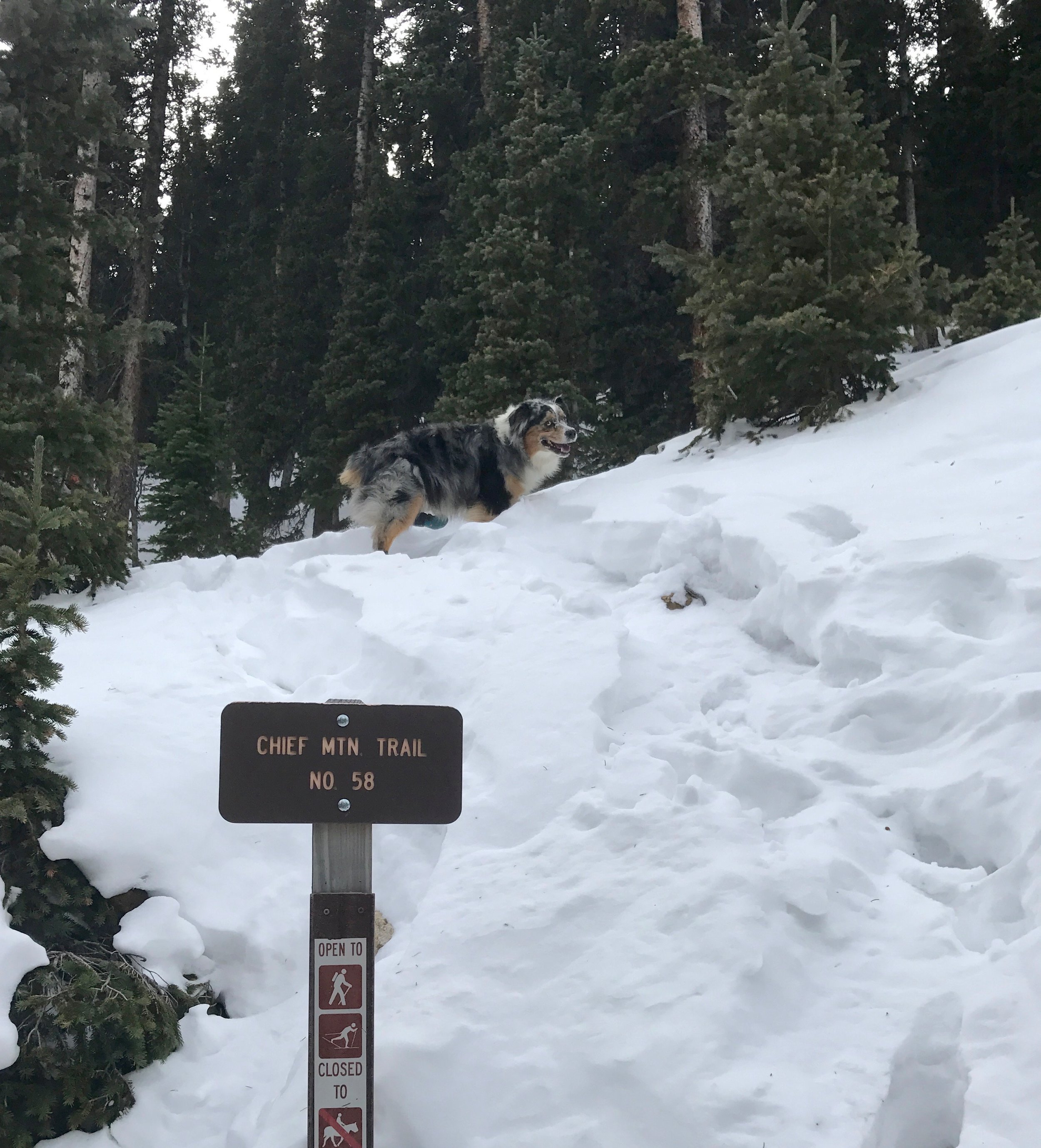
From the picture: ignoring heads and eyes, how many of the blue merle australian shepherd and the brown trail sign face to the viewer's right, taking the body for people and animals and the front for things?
1

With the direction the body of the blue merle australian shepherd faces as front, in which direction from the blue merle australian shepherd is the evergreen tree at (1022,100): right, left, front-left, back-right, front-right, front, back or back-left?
front-left

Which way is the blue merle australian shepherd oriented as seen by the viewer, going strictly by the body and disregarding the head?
to the viewer's right

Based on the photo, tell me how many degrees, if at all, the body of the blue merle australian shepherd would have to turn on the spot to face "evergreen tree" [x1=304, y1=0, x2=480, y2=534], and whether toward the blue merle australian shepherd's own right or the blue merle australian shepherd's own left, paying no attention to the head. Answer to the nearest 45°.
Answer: approximately 90° to the blue merle australian shepherd's own left

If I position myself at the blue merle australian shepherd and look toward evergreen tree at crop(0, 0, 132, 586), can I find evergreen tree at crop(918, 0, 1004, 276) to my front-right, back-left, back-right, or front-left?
back-right

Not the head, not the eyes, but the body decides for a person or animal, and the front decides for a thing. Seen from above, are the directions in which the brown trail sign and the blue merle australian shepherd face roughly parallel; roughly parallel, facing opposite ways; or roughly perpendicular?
roughly perpendicular

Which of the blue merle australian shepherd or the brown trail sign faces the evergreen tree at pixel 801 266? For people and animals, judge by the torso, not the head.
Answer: the blue merle australian shepherd

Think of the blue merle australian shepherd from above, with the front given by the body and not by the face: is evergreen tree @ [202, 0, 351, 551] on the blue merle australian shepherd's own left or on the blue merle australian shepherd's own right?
on the blue merle australian shepherd's own left

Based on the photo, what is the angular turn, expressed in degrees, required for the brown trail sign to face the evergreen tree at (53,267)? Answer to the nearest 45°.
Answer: approximately 180°

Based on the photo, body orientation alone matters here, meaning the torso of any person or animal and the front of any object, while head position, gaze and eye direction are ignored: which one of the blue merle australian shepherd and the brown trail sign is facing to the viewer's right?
the blue merle australian shepherd
